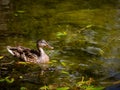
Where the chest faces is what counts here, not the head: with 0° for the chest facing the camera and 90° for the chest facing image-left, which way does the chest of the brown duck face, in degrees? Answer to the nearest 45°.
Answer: approximately 270°
